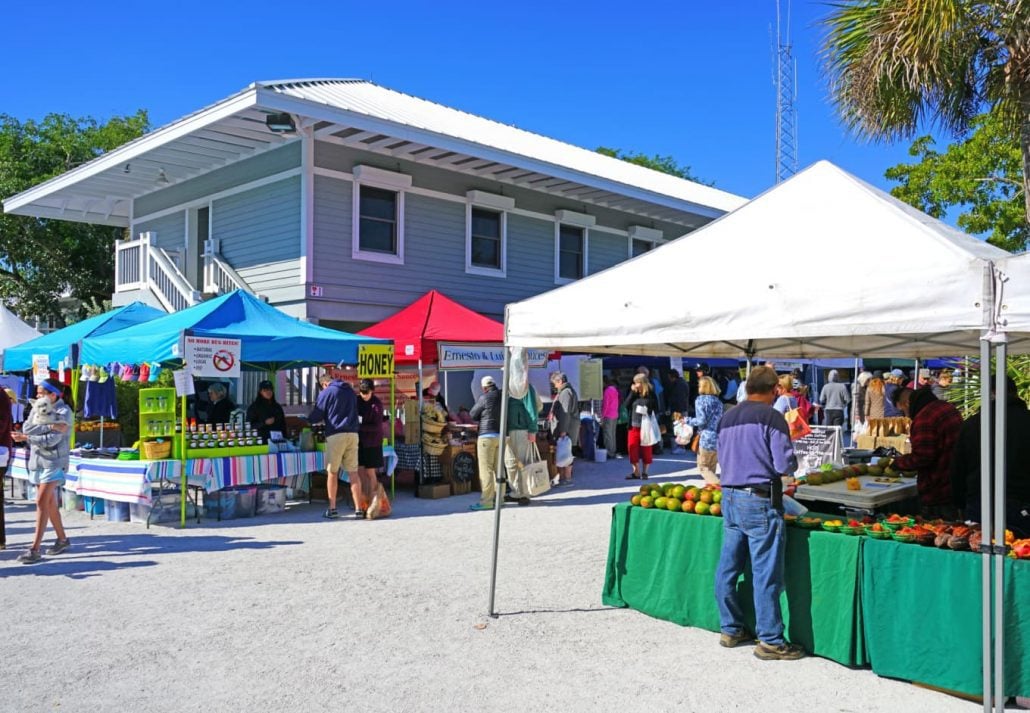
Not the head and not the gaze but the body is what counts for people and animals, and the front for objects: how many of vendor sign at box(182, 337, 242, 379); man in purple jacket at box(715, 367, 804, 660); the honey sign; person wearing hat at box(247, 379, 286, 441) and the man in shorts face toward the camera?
3

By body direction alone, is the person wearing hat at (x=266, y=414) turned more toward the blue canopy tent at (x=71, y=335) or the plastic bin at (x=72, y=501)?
the plastic bin

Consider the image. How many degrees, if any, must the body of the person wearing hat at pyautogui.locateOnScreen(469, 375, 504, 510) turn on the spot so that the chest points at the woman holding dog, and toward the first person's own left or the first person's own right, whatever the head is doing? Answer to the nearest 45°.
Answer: approximately 45° to the first person's own left

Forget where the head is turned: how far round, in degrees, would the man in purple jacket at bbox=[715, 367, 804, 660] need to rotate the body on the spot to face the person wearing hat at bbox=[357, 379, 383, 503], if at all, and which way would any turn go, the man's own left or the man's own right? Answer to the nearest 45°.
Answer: approximately 90° to the man's own left

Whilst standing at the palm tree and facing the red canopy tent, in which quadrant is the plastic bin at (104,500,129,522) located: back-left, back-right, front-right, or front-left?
front-left

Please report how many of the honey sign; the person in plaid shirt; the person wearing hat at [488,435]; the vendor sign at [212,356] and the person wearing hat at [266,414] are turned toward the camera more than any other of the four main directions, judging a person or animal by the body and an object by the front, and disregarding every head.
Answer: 3

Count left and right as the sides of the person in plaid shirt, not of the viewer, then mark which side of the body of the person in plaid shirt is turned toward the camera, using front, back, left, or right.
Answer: left

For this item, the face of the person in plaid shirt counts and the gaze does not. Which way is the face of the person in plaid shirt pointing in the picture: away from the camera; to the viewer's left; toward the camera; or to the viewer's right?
to the viewer's left

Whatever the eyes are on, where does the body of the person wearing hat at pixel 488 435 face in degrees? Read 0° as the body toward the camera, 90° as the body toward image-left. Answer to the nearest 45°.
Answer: approximately 90°

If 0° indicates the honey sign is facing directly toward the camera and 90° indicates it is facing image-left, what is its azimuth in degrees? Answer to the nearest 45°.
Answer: approximately 0°

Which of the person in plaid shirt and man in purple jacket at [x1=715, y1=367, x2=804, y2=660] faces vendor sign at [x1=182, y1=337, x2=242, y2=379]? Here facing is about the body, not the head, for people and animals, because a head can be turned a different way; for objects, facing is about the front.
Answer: the person in plaid shirt

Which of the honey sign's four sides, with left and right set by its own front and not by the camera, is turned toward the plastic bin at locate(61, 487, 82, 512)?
right
